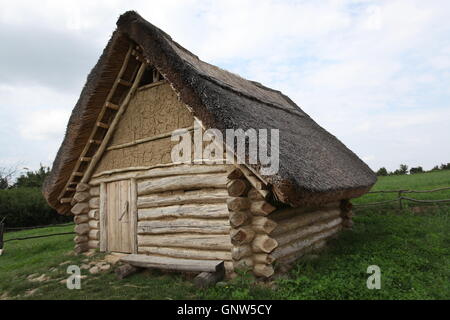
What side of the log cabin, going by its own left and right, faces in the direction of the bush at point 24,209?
right

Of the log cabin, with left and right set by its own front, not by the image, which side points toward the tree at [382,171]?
back

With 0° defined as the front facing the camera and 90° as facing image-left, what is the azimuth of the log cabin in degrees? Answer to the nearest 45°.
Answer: approximately 45°

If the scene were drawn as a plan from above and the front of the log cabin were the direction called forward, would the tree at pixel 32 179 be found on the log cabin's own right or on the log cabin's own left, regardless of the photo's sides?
on the log cabin's own right
